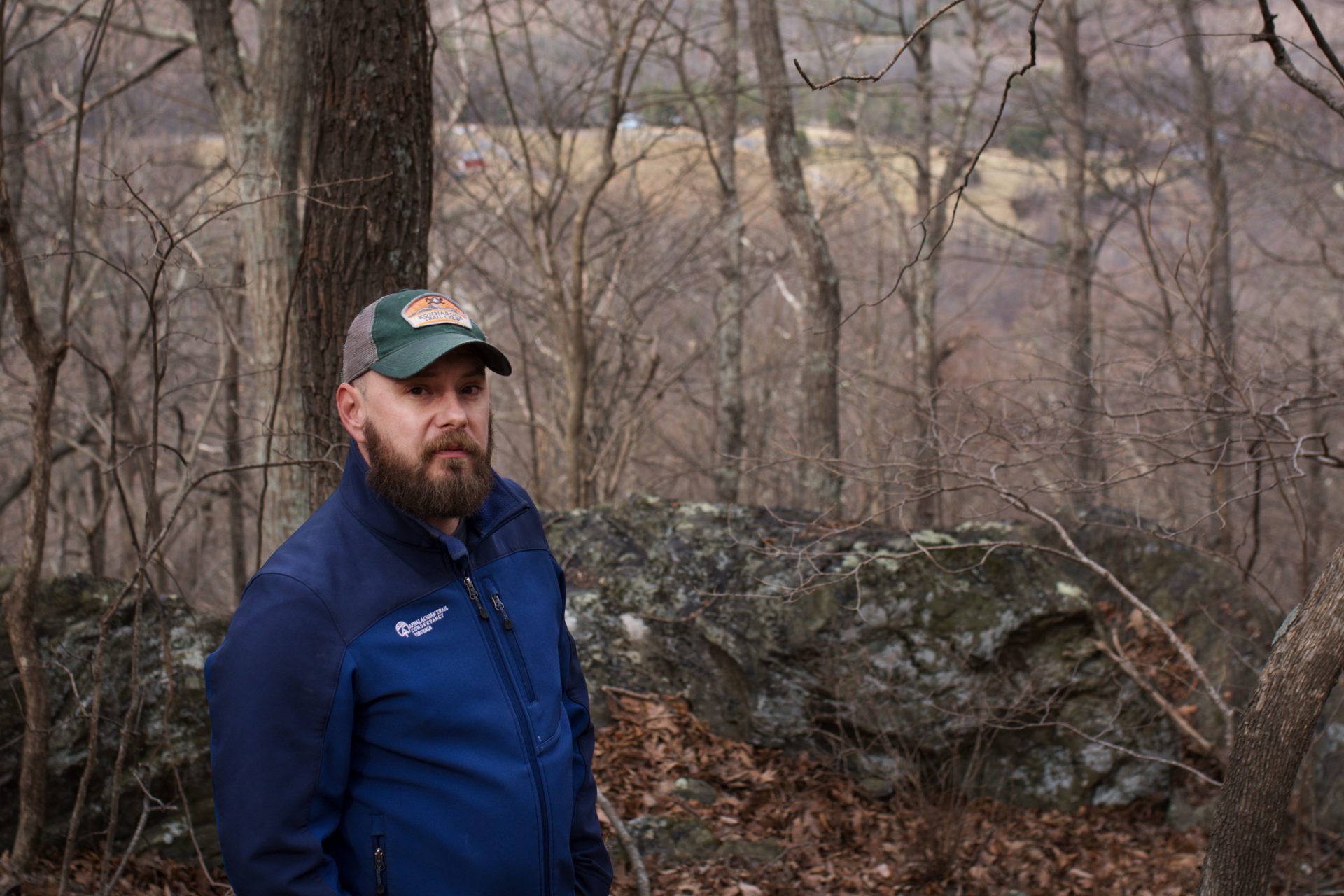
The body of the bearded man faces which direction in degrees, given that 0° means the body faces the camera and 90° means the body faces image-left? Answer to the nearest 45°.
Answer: approximately 315°

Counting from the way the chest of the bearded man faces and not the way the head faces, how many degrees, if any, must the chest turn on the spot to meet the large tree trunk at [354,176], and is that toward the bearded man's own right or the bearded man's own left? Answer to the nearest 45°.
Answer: approximately 135° to the bearded man's own left

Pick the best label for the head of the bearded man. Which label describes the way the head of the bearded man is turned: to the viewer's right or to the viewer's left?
to the viewer's right

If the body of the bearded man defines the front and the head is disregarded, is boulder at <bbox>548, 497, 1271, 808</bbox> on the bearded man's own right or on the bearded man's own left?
on the bearded man's own left

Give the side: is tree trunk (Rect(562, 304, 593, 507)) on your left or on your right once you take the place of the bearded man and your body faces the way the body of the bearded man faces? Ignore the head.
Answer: on your left

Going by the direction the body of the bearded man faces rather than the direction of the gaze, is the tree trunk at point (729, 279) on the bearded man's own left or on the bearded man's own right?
on the bearded man's own left

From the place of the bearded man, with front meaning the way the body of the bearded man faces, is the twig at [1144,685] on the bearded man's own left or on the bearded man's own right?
on the bearded man's own left

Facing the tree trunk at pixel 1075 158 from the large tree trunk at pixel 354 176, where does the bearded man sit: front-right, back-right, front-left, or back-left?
back-right

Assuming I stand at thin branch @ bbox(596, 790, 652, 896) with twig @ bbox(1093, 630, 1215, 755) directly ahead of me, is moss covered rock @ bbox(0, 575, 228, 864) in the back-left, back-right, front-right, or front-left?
back-left
